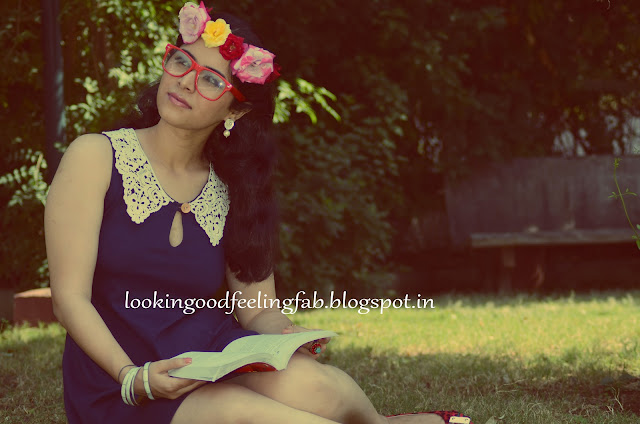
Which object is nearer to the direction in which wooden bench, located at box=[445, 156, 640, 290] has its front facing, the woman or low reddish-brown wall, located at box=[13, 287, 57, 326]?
the woman

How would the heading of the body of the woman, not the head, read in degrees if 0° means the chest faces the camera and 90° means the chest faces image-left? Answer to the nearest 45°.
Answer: approximately 315°

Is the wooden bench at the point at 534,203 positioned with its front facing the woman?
yes

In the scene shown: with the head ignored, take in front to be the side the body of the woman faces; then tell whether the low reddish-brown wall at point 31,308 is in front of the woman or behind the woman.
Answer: behind

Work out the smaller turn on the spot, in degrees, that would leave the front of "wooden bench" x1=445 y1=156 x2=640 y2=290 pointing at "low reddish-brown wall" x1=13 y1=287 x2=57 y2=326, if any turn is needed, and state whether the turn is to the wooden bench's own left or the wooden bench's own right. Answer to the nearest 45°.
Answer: approximately 45° to the wooden bench's own right

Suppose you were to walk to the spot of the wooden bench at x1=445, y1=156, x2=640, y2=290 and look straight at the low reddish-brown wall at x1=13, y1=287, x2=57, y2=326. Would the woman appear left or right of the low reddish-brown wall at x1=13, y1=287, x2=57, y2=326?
left

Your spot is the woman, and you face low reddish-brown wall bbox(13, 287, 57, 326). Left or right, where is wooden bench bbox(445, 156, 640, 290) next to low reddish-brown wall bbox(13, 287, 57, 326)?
right
